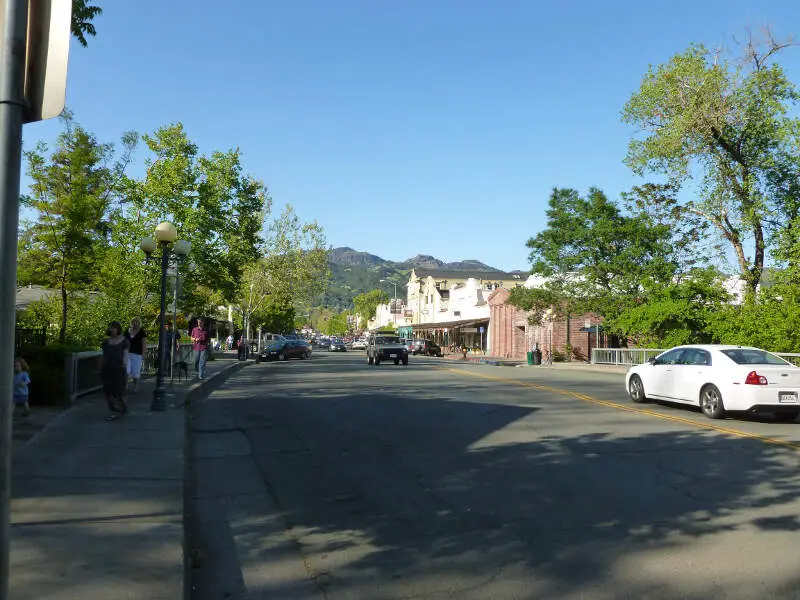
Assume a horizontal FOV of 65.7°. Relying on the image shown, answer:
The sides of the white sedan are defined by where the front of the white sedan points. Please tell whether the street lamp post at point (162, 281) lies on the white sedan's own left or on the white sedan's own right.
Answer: on the white sedan's own left

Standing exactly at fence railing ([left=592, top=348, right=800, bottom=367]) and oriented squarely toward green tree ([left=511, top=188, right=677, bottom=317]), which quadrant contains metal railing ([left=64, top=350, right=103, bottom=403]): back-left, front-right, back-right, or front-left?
back-left

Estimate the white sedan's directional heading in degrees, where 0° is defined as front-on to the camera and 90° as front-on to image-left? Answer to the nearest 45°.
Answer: approximately 135°

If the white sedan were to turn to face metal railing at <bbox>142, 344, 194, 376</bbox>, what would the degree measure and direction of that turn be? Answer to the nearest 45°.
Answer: approximately 45° to its left

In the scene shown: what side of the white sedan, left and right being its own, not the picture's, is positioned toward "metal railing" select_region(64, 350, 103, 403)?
left

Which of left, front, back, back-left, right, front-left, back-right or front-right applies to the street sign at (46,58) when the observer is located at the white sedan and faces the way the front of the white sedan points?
back-left

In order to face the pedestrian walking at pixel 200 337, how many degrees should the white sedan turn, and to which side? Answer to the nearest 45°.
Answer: approximately 45° to its left

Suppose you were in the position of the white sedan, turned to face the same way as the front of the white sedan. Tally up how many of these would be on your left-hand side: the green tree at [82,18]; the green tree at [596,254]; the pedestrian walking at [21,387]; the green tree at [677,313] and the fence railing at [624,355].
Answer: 2

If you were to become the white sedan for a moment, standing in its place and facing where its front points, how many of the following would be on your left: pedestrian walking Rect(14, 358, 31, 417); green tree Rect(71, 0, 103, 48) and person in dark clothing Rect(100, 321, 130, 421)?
3

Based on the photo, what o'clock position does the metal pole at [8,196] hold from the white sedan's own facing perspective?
The metal pole is roughly at 8 o'clock from the white sedan.

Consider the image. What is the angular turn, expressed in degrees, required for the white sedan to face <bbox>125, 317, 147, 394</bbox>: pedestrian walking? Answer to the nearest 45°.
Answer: approximately 45° to its left

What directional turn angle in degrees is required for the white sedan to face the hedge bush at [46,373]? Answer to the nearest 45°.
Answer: approximately 90° to its left

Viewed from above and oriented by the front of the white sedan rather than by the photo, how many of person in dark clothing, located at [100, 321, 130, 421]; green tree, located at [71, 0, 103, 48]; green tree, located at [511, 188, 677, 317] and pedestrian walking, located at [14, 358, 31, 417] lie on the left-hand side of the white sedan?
3

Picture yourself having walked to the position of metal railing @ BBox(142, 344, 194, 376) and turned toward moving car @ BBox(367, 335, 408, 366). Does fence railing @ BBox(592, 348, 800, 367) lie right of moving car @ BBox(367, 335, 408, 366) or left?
right
